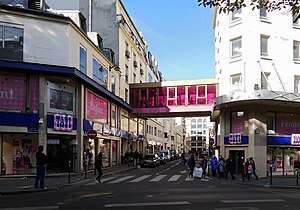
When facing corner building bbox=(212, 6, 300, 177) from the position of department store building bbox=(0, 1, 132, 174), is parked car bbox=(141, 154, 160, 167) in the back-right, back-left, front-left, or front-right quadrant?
front-left

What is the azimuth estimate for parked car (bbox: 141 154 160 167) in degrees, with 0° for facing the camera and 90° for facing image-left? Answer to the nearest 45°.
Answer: approximately 45°

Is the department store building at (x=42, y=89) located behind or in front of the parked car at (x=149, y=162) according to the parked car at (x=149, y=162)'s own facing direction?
in front

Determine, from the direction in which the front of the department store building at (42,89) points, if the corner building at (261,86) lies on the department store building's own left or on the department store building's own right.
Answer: on the department store building's own left

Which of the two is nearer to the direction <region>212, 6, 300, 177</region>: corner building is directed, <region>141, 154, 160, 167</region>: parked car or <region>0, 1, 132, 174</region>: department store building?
the department store building

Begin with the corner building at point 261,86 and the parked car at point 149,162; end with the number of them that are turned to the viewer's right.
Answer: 0

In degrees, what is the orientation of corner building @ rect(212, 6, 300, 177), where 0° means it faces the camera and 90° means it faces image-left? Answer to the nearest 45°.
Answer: approximately 0°
